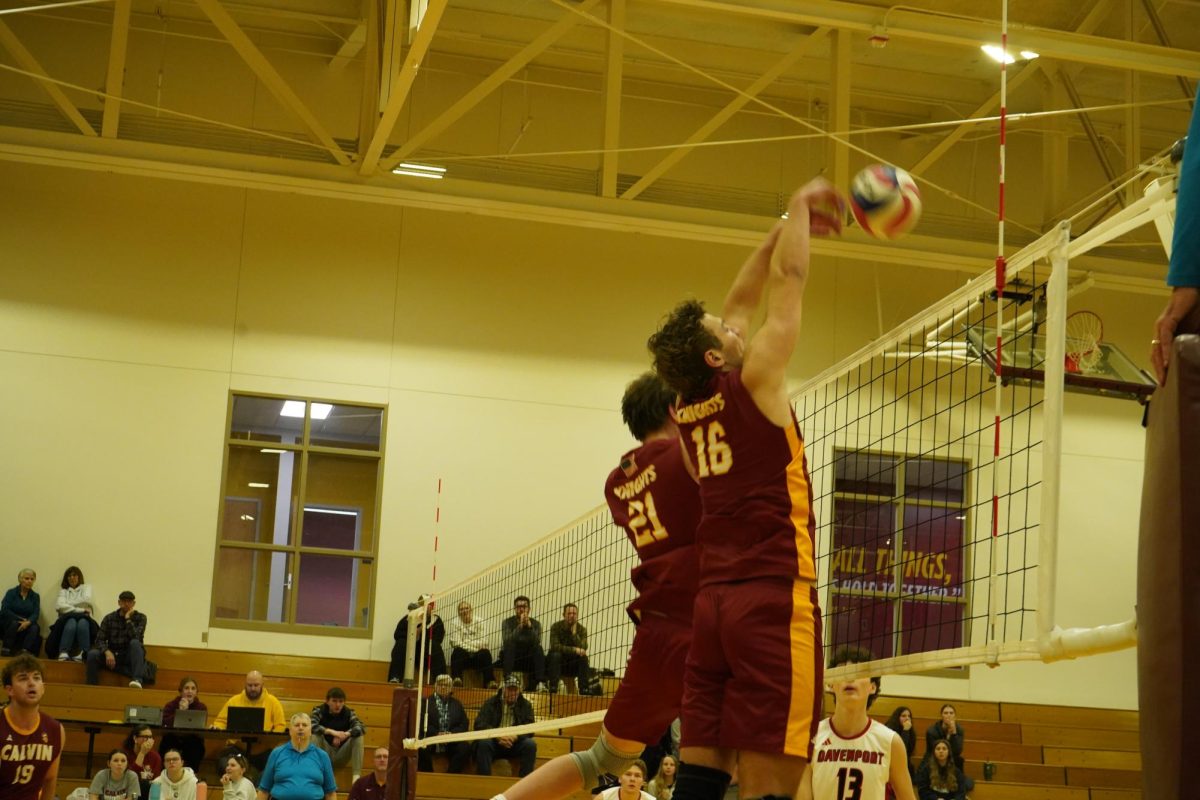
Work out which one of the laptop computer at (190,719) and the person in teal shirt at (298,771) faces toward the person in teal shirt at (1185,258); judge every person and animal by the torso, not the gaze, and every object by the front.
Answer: the person in teal shirt at (298,771)

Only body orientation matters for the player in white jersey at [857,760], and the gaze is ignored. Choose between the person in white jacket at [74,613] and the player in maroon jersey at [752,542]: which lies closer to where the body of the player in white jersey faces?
the player in maroon jersey

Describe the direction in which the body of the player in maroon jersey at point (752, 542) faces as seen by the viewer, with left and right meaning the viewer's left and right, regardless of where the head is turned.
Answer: facing away from the viewer and to the right of the viewer

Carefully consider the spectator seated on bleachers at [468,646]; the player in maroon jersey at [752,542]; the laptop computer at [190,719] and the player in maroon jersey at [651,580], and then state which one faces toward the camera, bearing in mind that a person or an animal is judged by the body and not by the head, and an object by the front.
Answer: the spectator seated on bleachers

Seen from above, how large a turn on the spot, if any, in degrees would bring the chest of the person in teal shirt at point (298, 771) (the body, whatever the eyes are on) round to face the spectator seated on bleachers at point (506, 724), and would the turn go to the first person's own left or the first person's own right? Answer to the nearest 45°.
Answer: approximately 135° to the first person's own left

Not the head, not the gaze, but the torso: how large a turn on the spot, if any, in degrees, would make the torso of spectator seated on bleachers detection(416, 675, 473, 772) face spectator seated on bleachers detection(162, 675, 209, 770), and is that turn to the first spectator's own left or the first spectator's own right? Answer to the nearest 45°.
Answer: approximately 90° to the first spectator's own right

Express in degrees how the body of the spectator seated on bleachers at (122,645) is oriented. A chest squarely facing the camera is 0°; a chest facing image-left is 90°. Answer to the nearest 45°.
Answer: approximately 0°

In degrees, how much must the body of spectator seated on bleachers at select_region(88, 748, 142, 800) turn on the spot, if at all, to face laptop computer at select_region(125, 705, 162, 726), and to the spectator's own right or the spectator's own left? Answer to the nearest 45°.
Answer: approximately 180°

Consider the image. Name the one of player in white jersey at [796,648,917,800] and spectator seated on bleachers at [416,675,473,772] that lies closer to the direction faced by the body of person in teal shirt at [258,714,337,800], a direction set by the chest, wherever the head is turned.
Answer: the player in white jersey

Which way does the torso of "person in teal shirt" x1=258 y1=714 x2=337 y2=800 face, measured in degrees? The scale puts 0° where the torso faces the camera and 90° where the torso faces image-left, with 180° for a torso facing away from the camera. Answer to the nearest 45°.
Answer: approximately 0°

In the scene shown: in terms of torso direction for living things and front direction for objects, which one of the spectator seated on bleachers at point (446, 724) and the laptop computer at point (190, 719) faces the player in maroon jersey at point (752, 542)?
the spectator seated on bleachers
